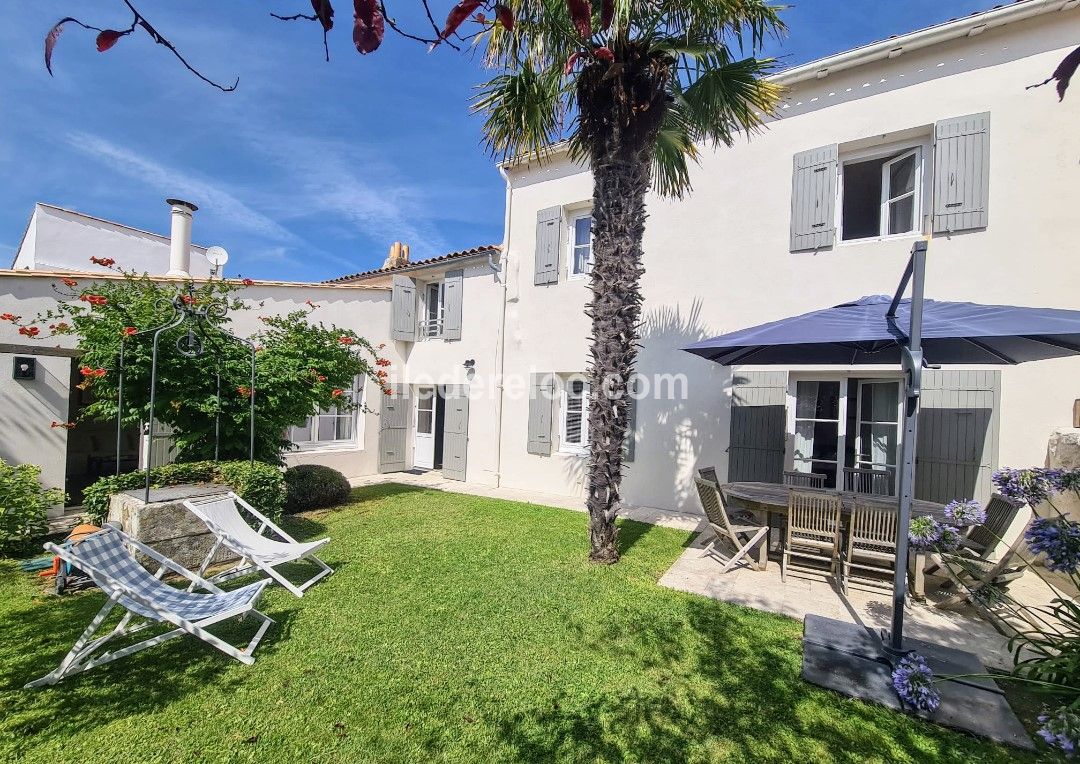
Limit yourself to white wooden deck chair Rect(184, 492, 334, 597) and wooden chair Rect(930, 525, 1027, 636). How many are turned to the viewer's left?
1

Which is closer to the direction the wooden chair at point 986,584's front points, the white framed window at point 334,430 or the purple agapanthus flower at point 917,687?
the white framed window

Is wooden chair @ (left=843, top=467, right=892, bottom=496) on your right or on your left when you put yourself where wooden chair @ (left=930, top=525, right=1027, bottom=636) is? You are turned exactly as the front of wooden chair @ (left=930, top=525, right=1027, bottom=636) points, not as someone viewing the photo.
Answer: on your right

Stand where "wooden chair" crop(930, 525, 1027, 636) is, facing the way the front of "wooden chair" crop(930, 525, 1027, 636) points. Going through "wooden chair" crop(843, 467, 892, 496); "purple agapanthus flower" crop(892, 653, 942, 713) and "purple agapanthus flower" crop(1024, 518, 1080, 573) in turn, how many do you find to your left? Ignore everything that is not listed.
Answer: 2

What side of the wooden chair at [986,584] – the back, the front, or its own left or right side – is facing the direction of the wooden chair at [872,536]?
front

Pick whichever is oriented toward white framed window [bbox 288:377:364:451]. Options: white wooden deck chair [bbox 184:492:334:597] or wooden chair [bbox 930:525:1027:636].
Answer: the wooden chair

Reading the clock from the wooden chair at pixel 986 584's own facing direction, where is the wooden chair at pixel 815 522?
the wooden chair at pixel 815 522 is roughly at 12 o'clock from the wooden chair at pixel 986 584.

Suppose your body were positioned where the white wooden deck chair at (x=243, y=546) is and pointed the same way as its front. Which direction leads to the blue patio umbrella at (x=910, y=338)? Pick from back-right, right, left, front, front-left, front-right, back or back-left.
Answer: front

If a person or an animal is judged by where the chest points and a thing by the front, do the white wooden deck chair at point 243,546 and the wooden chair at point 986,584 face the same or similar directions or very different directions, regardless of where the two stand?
very different directions

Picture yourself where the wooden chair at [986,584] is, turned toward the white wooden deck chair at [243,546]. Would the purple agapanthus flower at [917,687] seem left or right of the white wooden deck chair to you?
left

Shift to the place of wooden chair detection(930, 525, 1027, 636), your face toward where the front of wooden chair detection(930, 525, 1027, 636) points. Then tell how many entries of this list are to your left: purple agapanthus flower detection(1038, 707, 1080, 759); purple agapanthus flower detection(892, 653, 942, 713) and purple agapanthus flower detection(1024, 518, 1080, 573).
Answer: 3

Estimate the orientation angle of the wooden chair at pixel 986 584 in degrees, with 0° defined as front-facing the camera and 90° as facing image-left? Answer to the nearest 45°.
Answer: approximately 90°

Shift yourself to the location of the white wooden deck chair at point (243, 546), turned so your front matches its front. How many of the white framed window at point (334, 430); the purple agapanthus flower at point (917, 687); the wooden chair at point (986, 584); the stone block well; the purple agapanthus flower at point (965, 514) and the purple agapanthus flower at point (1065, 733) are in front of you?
4

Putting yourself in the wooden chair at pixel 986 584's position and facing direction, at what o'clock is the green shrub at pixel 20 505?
The green shrub is roughly at 11 o'clock from the wooden chair.

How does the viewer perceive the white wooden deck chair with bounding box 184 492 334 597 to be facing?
facing the viewer and to the right of the viewer

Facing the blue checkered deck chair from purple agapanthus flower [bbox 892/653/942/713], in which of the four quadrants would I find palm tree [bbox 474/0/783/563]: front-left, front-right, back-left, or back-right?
front-right
